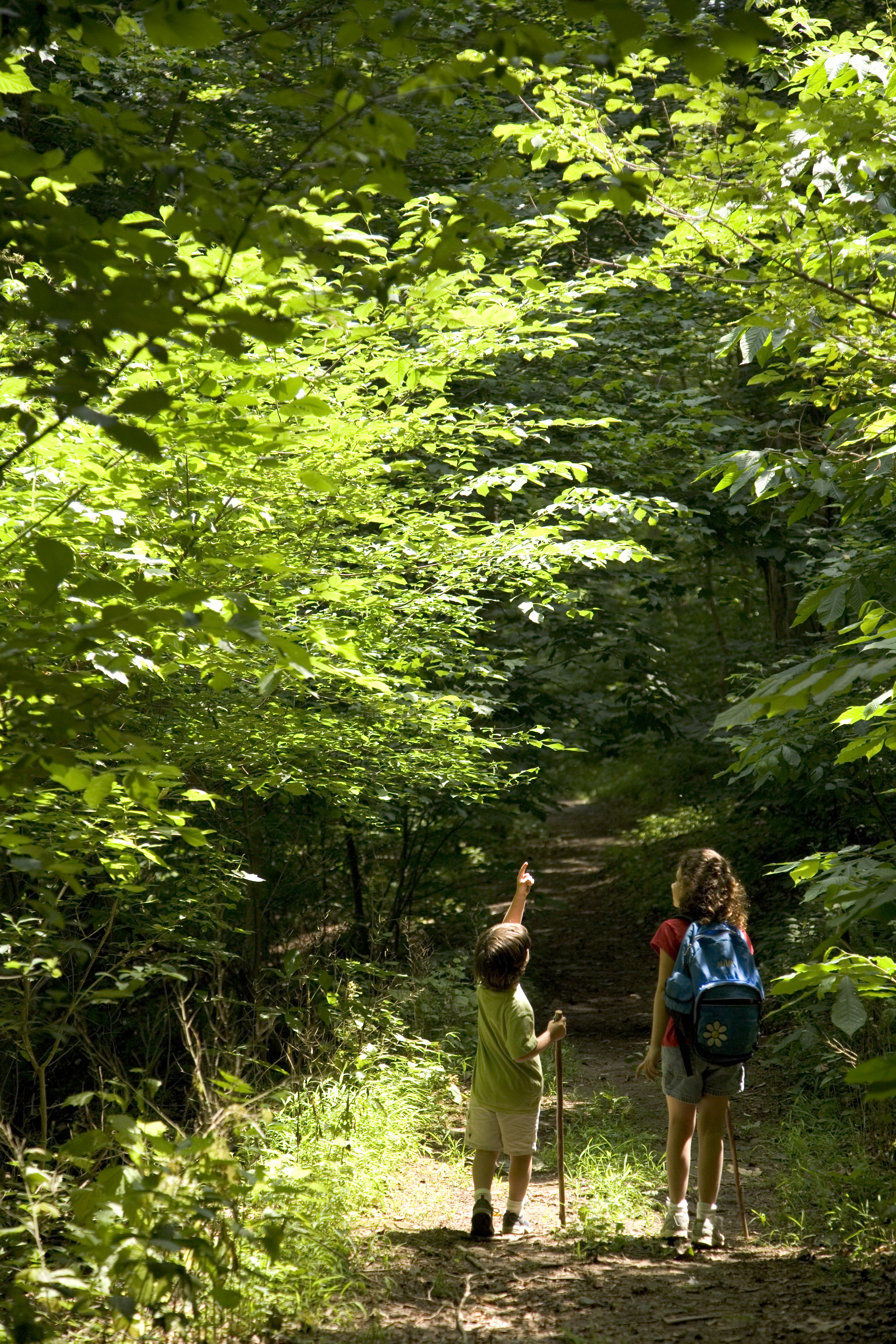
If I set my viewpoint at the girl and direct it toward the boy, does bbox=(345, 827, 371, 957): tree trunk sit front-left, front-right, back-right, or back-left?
front-right

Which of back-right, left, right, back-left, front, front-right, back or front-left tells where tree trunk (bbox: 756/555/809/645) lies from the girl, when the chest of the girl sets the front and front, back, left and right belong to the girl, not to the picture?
front-right

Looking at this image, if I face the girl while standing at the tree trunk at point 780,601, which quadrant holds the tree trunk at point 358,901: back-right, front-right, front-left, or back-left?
front-right

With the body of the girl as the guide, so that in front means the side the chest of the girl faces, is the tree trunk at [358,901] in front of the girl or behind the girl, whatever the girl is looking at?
in front

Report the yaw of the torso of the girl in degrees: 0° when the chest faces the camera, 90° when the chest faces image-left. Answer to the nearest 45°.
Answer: approximately 135°
